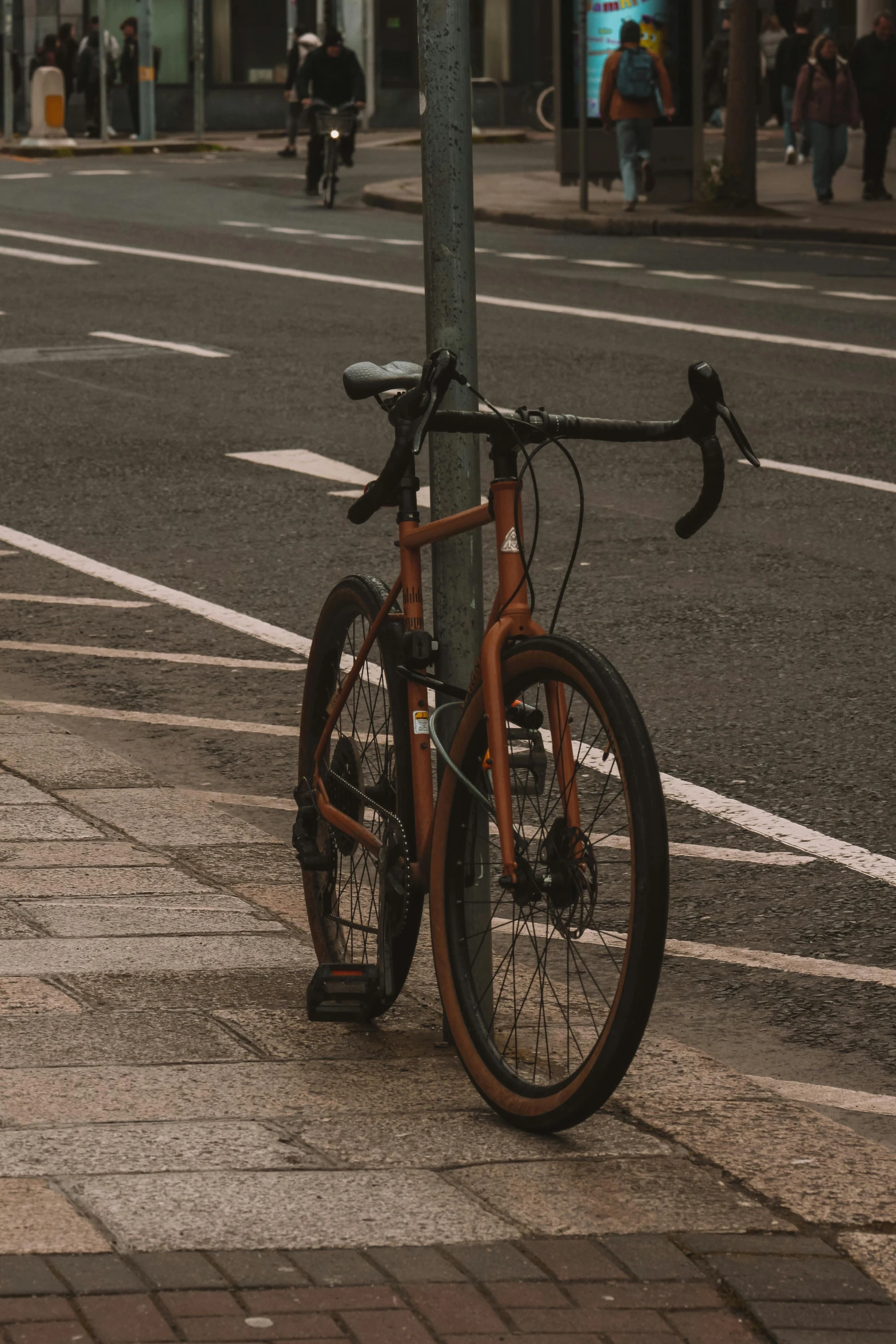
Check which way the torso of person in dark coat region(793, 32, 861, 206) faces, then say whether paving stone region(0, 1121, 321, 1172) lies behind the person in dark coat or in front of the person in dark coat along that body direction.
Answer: in front

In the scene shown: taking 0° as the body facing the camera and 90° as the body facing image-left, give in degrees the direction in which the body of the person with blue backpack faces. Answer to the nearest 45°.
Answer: approximately 180°

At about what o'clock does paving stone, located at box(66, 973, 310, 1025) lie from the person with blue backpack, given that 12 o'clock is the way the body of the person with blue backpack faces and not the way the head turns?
The paving stone is roughly at 6 o'clock from the person with blue backpack.

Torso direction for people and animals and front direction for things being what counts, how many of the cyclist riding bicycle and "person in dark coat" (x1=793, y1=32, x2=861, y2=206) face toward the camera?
2

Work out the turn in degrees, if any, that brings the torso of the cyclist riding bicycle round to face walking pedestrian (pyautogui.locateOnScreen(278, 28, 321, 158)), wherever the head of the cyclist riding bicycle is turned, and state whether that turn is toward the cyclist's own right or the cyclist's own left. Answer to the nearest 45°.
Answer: approximately 180°

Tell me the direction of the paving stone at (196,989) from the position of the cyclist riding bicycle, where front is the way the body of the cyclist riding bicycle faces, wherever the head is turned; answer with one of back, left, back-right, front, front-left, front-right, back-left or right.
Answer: front

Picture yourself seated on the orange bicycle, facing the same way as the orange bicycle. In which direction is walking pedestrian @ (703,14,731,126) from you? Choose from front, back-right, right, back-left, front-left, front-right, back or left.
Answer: back-left

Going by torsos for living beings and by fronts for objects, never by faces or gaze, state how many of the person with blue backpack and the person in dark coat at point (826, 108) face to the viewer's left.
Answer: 0

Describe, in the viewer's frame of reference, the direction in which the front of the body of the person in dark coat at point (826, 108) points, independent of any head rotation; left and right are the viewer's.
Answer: facing the viewer

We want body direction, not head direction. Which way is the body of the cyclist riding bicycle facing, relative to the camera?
toward the camera
